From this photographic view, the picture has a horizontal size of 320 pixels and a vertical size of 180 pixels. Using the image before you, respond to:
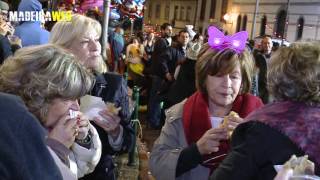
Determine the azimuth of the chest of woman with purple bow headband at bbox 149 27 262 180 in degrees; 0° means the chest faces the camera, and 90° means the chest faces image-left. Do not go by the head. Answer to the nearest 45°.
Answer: approximately 315°

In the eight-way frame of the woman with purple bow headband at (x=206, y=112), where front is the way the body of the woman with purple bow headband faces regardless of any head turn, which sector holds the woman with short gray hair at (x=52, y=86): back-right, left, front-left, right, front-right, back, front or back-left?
right

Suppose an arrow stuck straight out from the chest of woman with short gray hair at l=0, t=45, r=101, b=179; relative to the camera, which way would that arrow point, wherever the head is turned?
to the viewer's right

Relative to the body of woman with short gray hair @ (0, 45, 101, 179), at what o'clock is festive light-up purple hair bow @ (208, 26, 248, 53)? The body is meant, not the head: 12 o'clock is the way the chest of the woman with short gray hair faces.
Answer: The festive light-up purple hair bow is roughly at 11 o'clock from the woman with short gray hair.

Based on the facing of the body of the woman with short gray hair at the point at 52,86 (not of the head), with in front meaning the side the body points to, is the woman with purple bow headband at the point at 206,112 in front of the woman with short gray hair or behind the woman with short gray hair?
in front

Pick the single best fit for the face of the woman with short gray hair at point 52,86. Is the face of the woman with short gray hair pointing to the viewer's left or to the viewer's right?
to the viewer's right
